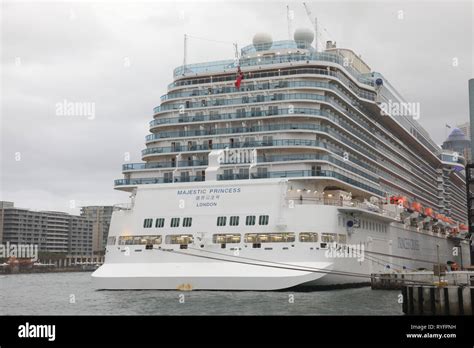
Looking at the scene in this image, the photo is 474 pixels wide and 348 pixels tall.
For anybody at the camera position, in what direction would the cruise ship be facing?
facing away from the viewer and to the right of the viewer
